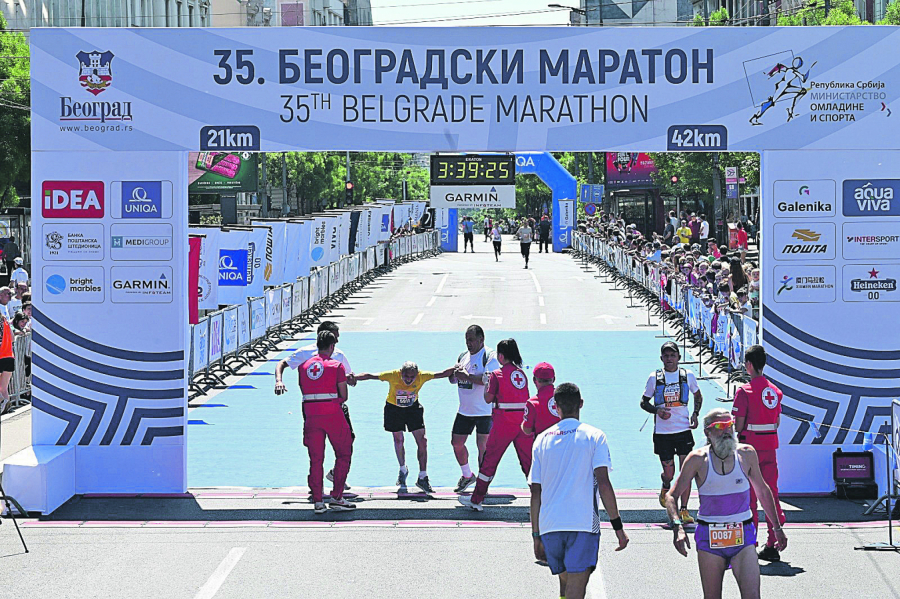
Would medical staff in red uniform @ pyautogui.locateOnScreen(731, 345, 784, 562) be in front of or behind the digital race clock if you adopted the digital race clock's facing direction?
in front

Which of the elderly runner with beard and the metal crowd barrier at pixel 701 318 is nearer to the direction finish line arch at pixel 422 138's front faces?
the elderly runner with beard

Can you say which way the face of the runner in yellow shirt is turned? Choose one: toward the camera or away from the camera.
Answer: toward the camera

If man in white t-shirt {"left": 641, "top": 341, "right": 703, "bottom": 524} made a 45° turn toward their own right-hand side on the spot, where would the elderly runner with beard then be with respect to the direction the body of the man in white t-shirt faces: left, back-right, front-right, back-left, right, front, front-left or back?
front-left

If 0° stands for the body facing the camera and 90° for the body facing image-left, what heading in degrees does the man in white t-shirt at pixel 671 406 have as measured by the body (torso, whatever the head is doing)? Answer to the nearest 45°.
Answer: approximately 0°

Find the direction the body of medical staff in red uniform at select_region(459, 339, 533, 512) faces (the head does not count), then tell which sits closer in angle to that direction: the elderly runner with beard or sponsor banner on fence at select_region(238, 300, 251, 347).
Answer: the sponsor banner on fence

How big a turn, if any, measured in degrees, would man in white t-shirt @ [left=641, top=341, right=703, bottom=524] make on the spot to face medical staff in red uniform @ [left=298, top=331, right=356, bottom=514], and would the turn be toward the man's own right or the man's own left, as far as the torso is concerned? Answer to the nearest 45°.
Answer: approximately 90° to the man's own right

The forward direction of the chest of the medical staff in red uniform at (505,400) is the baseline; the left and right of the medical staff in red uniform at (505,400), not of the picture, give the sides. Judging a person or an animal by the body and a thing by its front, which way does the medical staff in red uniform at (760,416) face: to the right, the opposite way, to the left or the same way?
the same way

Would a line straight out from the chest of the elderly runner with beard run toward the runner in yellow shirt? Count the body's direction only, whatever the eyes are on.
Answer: no

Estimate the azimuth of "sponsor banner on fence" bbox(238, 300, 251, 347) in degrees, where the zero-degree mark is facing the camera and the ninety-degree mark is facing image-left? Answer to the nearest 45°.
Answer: approximately 315°

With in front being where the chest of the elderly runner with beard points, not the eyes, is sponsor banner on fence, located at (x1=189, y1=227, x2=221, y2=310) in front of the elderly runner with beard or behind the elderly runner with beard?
behind

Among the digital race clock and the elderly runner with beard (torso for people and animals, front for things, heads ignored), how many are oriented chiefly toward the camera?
2

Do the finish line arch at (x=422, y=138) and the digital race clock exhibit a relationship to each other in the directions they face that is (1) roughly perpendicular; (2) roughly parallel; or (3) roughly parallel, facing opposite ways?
roughly parallel

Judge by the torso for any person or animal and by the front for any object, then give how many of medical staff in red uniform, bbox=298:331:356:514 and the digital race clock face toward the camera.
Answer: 1

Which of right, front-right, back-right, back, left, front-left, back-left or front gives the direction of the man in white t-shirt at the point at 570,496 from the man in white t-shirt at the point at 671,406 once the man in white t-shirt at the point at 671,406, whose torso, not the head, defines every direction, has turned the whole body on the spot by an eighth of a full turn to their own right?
front-left

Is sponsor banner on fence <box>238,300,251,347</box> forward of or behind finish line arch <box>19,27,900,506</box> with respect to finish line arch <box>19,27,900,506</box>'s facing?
behind

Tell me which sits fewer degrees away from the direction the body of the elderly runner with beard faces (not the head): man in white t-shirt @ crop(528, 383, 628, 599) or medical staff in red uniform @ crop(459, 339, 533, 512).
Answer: the man in white t-shirt

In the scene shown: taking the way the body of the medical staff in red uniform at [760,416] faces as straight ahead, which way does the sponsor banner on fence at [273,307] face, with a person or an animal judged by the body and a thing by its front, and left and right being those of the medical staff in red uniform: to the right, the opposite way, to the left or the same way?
the opposite way
